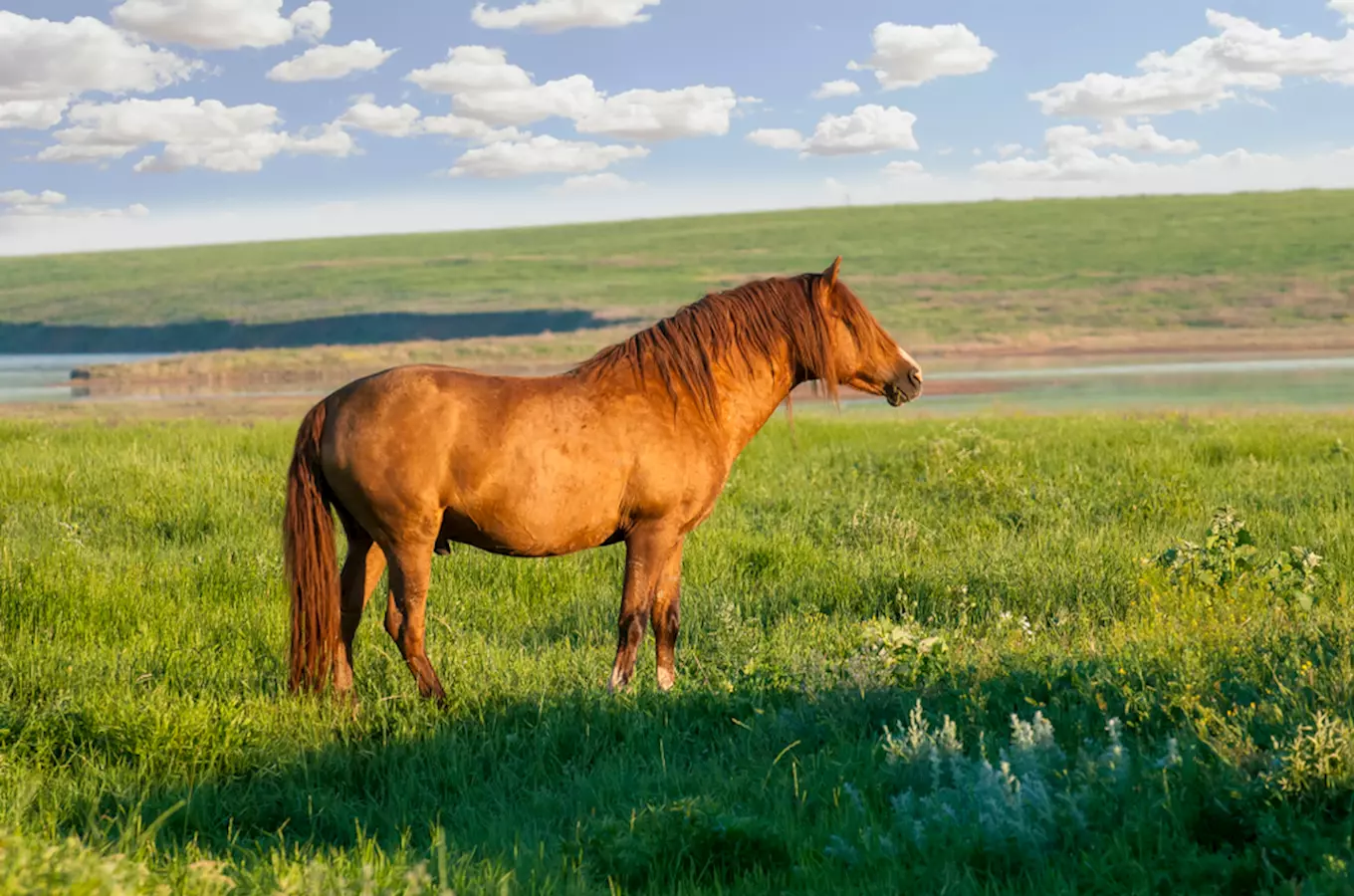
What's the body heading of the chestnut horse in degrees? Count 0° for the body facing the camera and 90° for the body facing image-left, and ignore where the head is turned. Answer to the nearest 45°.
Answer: approximately 270°

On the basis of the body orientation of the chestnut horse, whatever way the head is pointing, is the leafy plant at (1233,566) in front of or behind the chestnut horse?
in front
